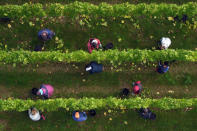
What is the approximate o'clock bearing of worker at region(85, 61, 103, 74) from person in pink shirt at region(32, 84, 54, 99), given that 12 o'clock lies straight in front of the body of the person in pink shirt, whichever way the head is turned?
The worker is roughly at 6 o'clock from the person in pink shirt.

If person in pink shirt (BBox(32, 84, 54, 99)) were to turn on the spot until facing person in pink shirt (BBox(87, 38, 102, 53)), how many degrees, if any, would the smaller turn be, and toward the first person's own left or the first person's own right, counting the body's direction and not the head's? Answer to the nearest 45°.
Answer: approximately 180°

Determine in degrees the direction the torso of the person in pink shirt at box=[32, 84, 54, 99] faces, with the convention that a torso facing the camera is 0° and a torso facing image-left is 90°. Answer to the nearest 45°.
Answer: approximately 90°

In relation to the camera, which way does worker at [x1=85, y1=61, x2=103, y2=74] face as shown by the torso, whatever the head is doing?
to the viewer's left

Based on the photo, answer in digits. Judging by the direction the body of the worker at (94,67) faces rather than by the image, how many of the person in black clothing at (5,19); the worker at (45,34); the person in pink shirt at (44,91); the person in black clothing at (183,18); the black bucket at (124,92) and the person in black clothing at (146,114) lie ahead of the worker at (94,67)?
3

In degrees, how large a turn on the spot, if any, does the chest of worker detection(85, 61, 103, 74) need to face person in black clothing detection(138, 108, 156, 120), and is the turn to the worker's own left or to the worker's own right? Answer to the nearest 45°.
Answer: approximately 180°

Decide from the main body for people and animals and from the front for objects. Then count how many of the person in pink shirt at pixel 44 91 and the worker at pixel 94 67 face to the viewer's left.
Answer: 2
